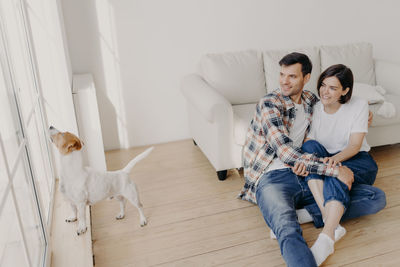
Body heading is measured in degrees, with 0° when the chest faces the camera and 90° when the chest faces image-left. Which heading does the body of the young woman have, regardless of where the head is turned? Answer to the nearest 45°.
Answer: approximately 45°

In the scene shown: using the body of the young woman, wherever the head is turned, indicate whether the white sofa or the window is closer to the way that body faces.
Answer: the window

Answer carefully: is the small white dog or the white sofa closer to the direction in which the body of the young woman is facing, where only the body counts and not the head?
the small white dog
